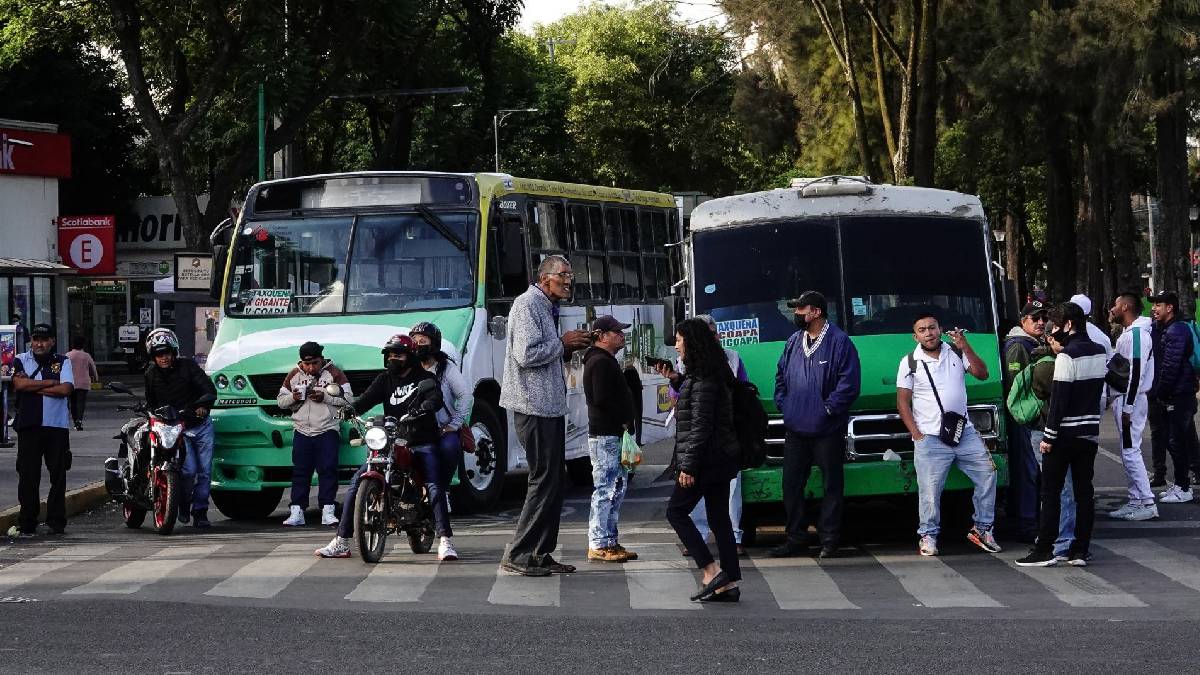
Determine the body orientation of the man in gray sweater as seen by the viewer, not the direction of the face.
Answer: to the viewer's right

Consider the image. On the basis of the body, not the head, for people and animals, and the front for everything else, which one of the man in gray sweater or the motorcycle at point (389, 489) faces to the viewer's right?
the man in gray sweater

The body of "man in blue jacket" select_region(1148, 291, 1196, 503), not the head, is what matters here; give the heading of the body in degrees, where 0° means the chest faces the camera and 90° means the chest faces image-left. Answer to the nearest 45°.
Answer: approximately 90°

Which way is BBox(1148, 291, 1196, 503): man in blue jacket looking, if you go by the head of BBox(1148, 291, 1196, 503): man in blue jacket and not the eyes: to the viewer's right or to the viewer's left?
to the viewer's left
